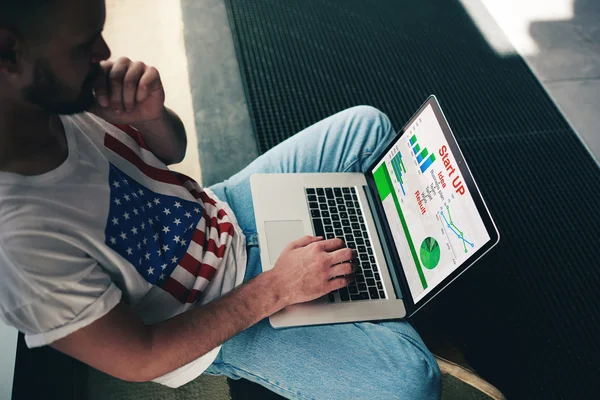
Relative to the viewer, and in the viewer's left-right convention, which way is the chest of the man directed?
facing to the right of the viewer

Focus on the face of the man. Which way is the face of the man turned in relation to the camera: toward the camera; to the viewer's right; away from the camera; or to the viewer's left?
to the viewer's right

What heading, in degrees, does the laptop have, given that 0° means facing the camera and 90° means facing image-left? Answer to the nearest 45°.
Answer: approximately 90°
